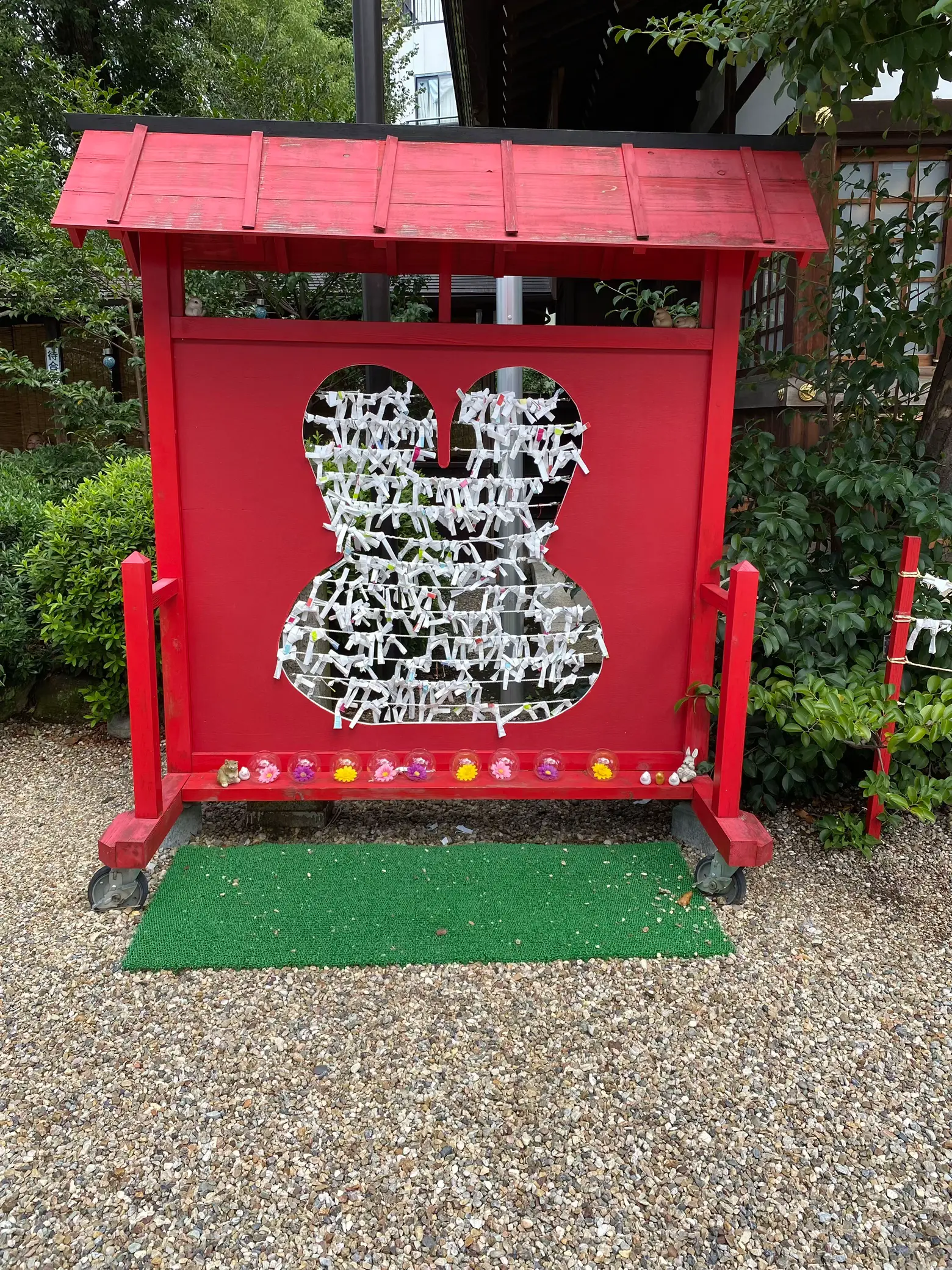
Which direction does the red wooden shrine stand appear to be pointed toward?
toward the camera

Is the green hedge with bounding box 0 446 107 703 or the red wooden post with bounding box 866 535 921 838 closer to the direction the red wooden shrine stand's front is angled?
the red wooden post

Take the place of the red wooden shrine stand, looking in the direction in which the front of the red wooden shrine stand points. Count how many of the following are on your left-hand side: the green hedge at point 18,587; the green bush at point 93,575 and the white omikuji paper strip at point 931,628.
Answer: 1

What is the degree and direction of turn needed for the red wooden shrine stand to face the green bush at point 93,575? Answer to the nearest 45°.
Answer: approximately 135° to its right

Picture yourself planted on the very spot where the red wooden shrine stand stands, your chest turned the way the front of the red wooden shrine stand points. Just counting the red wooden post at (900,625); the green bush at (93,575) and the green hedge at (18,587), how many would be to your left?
1

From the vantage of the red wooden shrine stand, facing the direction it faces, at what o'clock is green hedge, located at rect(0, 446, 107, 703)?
The green hedge is roughly at 4 o'clock from the red wooden shrine stand.

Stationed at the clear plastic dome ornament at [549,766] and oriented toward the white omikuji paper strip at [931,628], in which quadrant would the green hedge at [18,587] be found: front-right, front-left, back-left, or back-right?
back-left

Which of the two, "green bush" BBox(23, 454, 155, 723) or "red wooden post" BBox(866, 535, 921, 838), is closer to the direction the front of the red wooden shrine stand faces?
the red wooden post

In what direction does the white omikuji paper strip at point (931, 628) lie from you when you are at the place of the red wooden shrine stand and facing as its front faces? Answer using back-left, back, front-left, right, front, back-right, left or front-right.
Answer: left

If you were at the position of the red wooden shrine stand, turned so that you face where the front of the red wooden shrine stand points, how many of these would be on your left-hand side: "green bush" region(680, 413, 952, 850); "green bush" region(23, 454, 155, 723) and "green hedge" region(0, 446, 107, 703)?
1

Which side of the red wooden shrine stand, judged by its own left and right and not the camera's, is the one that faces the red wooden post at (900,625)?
left

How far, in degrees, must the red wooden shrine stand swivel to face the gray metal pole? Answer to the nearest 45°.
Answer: approximately 135° to its left

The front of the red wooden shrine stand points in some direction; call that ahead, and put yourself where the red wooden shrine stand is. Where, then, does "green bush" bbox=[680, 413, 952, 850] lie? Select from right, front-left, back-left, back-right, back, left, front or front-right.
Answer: left
